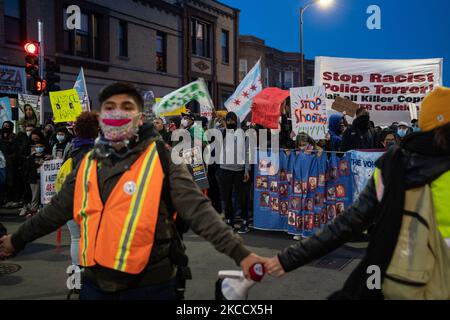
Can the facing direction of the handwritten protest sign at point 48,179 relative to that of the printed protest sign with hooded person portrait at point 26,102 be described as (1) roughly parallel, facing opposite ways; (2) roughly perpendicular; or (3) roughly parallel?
roughly parallel

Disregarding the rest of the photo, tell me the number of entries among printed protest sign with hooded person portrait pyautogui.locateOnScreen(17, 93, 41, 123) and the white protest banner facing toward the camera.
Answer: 2

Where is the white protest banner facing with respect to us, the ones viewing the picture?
facing the viewer

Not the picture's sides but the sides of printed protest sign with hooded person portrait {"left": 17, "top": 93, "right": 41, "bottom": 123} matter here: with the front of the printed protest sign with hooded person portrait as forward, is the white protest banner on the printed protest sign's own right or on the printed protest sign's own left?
on the printed protest sign's own left

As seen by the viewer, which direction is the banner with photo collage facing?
toward the camera

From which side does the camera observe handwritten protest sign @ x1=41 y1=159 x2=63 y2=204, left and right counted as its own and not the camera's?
front

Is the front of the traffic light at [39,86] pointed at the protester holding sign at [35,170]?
yes

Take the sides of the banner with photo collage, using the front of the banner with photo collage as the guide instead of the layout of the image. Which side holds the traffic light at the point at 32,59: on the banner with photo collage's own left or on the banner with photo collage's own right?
on the banner with photo collage's own right
